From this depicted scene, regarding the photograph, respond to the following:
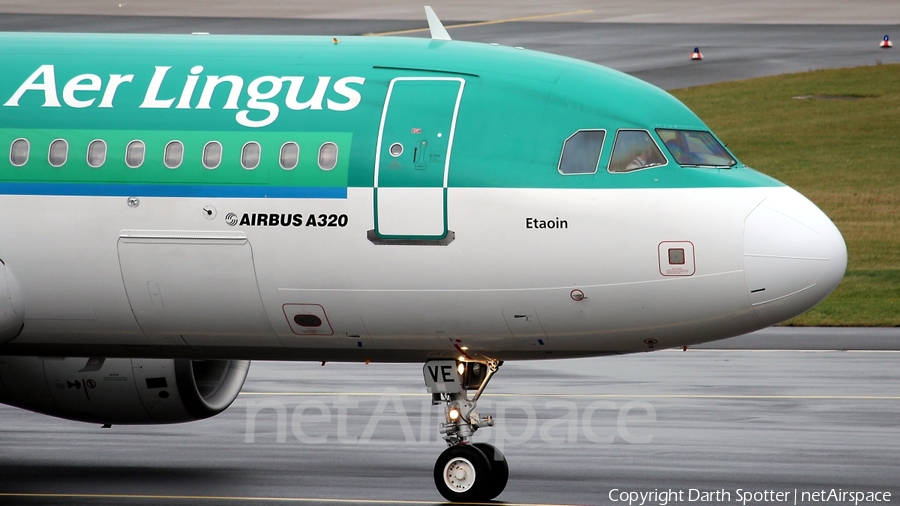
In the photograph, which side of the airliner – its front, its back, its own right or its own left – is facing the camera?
right
